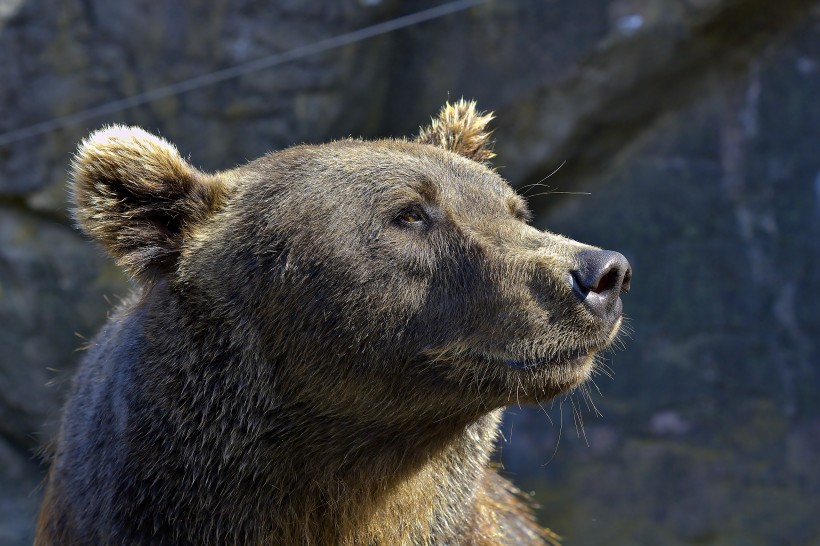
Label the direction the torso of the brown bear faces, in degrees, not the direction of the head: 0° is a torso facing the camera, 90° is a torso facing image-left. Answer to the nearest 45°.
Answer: approximately 315°

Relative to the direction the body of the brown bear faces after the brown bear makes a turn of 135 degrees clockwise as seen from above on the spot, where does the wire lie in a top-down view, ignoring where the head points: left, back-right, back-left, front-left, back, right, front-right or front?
right
